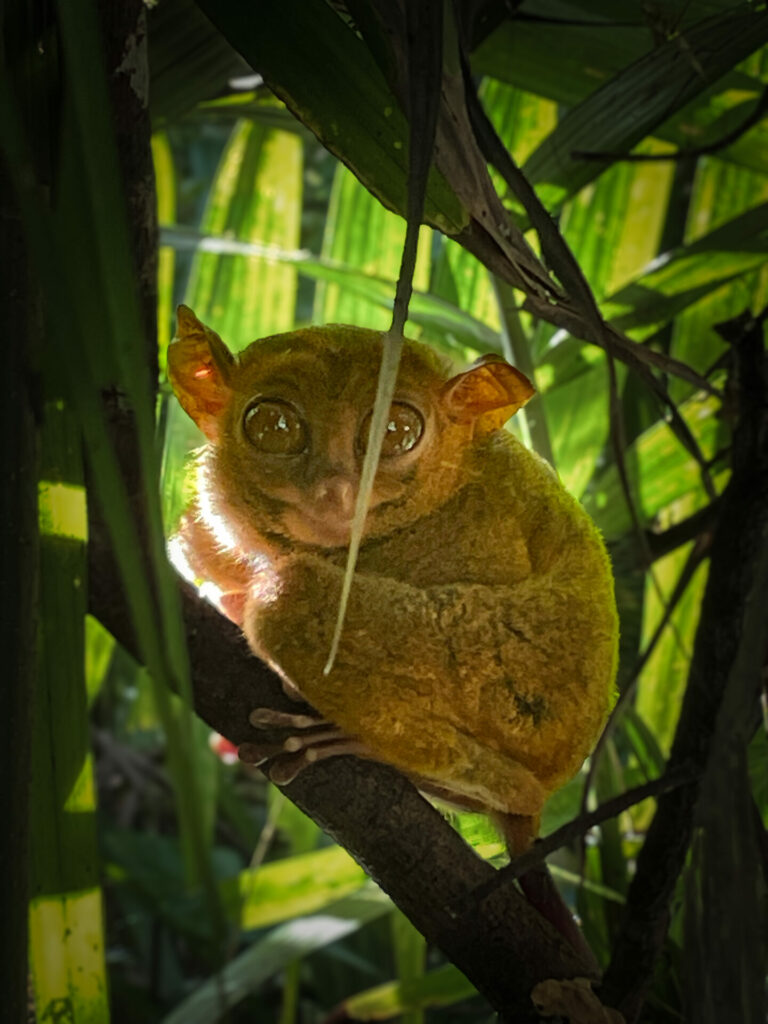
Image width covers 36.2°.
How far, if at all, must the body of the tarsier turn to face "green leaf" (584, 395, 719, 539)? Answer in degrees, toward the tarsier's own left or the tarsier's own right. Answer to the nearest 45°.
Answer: approximately 180°

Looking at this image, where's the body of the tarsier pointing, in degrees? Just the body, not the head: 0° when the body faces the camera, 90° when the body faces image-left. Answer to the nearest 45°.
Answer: approximately 45°
